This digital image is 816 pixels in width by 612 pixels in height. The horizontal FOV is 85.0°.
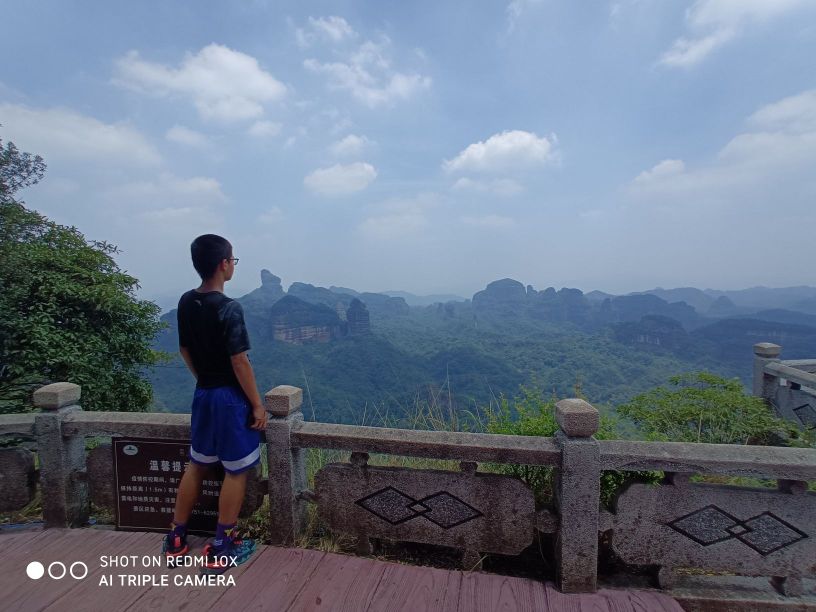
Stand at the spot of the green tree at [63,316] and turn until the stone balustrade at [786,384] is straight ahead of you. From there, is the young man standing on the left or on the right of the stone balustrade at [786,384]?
right

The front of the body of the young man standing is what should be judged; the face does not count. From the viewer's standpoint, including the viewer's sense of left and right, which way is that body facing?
facing away from the viewer and to the right of the viewer

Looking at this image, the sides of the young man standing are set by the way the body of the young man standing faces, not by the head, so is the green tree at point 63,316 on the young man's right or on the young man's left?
on the young man's left

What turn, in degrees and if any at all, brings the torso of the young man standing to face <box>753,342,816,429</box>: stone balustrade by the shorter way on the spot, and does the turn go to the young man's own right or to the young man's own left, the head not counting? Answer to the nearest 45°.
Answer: approximately 45° to the young man's own right
